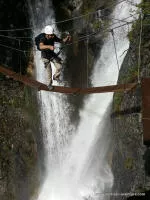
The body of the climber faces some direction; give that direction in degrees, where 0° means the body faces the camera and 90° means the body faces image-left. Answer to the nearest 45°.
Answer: approximately 315°

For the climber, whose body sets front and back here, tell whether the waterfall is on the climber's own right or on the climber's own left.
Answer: on the climber's own left
